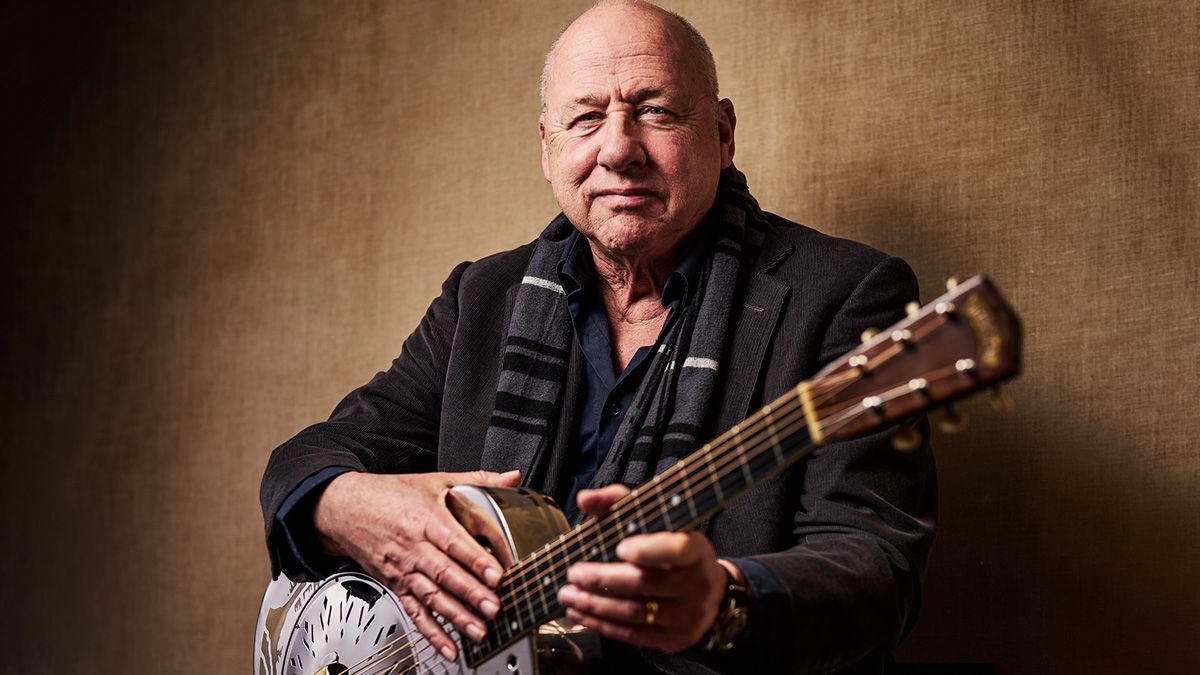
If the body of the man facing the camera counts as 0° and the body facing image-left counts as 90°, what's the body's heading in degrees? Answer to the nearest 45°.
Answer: approximately 0°
